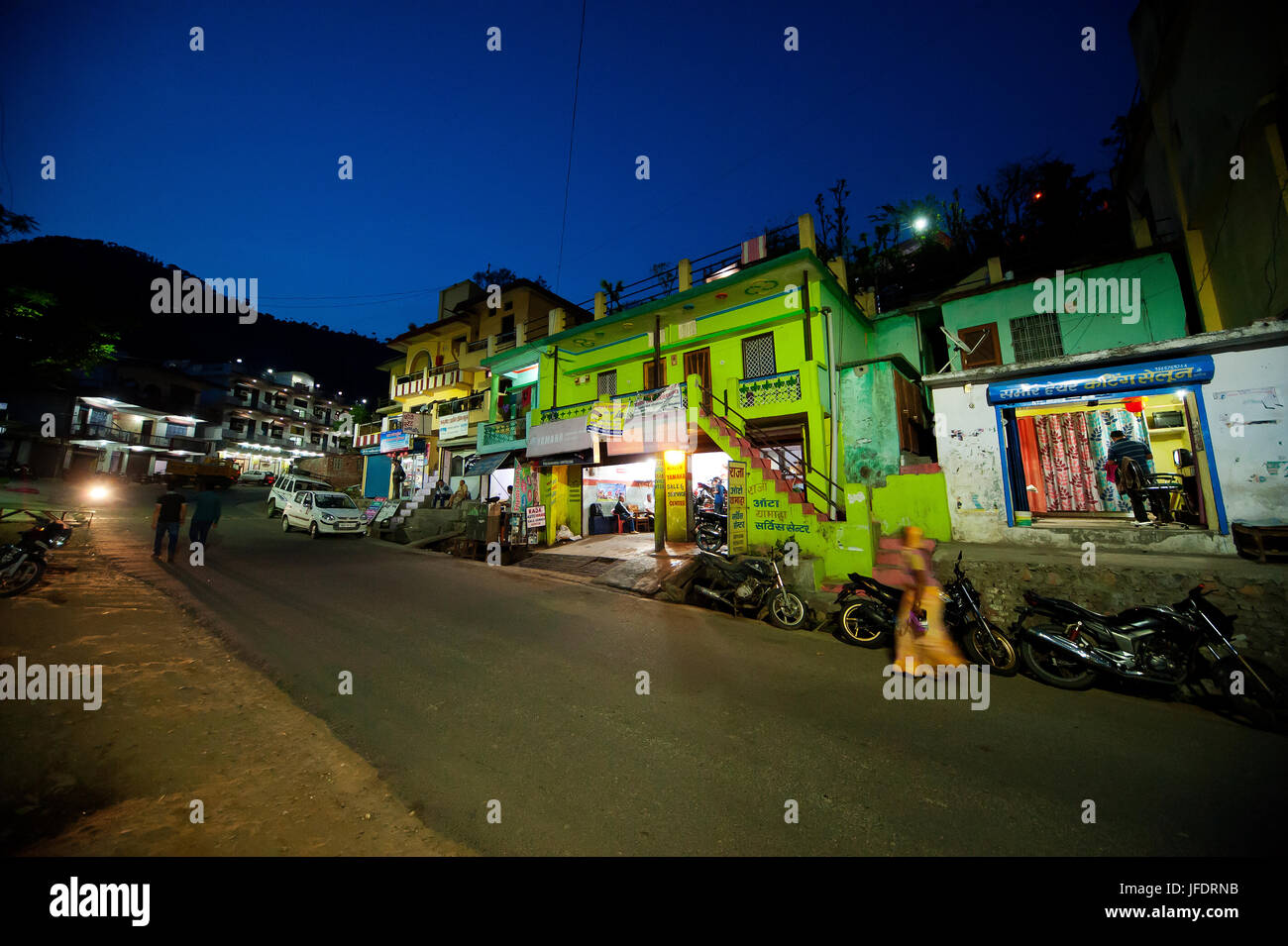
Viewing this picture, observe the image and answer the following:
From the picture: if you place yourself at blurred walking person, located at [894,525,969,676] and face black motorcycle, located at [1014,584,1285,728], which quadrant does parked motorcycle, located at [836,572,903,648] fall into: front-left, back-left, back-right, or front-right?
back-left

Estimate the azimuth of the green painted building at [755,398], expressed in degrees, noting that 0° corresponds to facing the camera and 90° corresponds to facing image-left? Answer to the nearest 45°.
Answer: approximately 45°

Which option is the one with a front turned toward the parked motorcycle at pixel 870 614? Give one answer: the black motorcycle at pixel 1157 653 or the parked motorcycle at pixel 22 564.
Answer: the parked motorcycle at pixel 22 564

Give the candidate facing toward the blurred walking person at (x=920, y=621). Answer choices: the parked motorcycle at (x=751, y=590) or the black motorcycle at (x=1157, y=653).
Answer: the parked motorcycle

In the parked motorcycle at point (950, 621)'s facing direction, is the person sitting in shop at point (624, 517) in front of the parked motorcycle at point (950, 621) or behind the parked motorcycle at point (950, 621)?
behind

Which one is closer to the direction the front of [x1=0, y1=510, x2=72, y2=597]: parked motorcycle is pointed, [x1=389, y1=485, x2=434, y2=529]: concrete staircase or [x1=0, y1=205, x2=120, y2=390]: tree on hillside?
the concrete staircase
